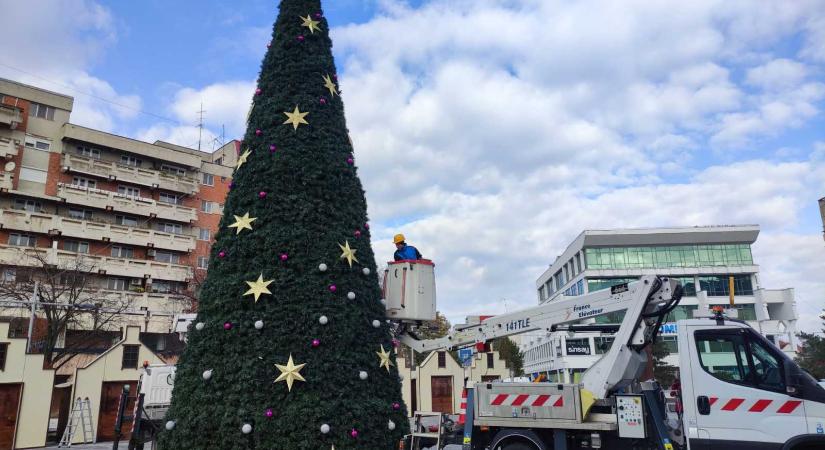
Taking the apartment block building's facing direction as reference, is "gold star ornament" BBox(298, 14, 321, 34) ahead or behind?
ahead

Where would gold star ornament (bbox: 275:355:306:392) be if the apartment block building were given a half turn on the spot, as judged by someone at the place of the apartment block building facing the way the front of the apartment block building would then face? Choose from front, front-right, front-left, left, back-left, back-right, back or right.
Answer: back-left

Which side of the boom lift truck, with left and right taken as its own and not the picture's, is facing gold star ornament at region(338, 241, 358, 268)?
back

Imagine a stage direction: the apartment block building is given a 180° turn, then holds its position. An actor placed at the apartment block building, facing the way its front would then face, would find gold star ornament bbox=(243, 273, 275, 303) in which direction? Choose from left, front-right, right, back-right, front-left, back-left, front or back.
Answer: back-left

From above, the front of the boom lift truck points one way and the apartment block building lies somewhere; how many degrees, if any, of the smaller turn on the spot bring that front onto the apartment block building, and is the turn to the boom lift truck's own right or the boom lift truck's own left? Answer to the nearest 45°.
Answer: approximately 135° to the boom lift truck's own left

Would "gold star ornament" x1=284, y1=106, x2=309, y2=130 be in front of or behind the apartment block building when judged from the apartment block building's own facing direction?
in front

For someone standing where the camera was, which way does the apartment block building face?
facing the viewer and to the right of the viewer

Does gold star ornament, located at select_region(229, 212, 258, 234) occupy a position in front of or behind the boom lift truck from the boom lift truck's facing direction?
behind

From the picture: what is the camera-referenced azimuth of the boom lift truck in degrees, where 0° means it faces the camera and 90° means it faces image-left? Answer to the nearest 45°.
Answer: approximately 270°

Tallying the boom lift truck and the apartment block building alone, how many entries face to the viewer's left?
0
